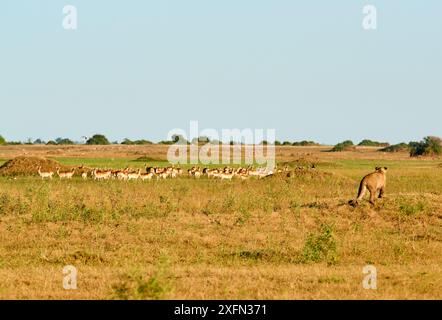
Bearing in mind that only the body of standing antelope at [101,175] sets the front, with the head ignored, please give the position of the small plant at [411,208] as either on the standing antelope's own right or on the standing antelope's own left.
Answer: on the standing antelope's own left

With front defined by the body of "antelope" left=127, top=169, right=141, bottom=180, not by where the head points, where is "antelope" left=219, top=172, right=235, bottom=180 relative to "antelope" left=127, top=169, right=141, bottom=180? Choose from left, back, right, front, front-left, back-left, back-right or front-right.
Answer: front

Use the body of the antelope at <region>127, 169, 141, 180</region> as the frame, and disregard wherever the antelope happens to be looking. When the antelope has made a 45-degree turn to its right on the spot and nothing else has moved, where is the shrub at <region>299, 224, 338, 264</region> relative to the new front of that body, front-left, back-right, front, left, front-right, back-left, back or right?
front-right

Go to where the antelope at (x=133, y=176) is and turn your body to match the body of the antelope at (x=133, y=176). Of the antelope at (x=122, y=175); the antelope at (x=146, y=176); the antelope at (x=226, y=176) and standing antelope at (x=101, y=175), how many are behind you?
2

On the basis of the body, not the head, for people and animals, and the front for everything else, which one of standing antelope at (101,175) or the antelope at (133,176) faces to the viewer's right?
the antelope

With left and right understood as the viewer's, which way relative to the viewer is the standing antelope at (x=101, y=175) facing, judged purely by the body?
facing to the left of the viewer

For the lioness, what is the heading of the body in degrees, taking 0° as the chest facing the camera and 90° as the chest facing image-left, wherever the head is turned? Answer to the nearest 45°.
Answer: approximately 225°

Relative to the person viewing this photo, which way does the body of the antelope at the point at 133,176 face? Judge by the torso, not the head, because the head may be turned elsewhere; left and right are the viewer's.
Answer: facing to the right of the viewer

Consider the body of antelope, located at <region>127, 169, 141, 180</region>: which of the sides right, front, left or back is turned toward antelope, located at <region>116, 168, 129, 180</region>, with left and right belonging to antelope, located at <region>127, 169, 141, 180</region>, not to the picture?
back
